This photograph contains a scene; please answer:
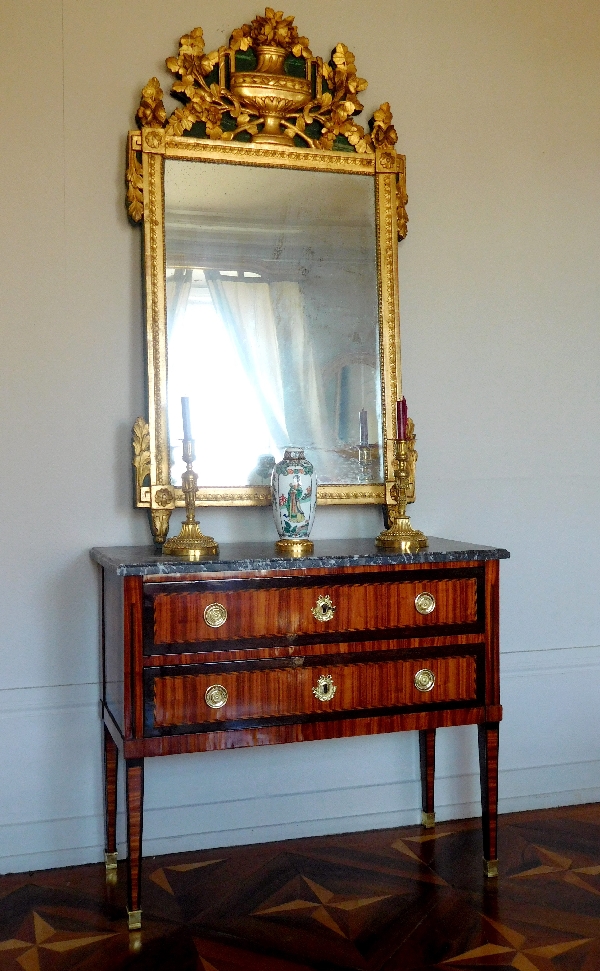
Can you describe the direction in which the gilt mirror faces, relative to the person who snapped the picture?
facing the viewer
